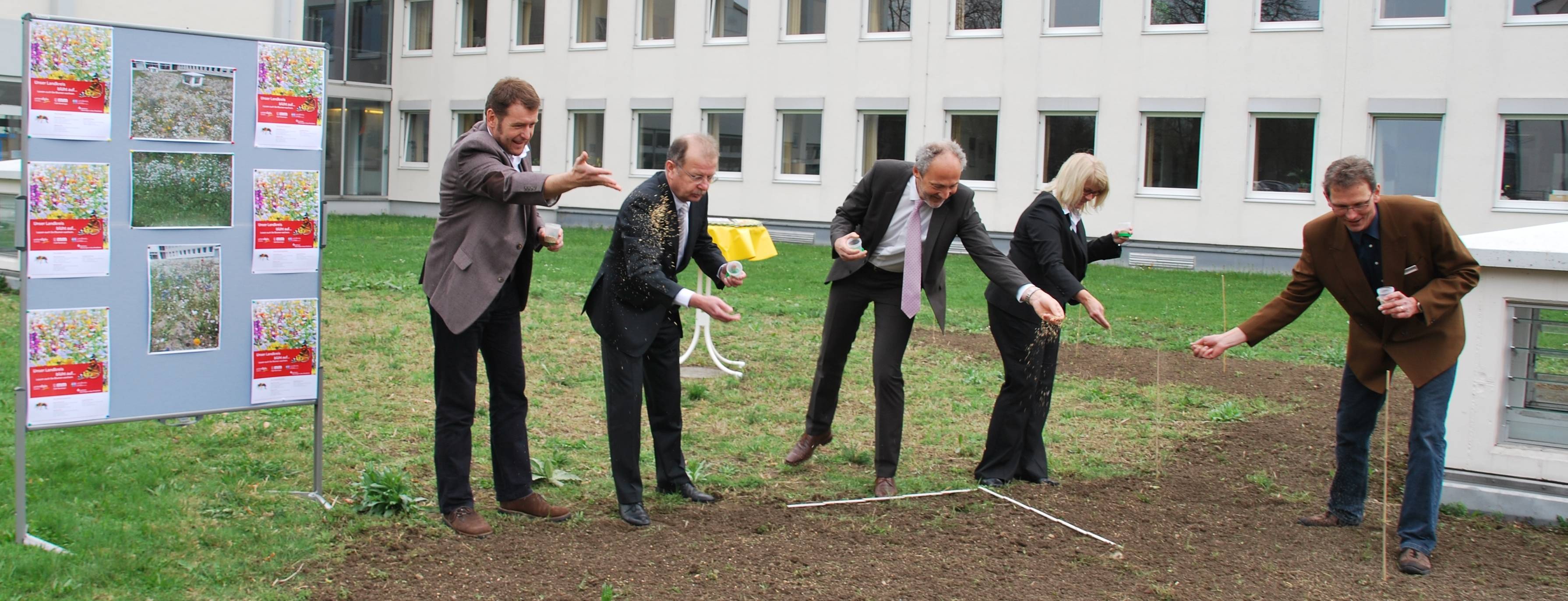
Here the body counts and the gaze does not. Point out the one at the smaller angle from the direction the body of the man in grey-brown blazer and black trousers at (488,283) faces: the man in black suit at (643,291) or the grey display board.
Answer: the man in black suit

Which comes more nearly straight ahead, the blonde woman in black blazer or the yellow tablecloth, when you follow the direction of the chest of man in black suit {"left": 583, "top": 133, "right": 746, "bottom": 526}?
the blonde woman in black blazer

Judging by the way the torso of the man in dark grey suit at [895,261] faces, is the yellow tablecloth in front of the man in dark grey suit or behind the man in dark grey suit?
behind

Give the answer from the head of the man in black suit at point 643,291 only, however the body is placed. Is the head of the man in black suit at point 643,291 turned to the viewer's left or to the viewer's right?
to the viewer's right

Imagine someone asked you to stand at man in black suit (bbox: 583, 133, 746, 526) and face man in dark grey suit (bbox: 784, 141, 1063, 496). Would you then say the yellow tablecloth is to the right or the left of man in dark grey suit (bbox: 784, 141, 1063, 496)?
left

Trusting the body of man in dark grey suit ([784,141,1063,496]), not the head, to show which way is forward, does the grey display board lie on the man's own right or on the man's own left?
on the man's own right

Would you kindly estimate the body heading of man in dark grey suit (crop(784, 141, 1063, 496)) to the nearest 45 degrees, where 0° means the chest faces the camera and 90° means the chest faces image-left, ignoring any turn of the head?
approximately 0°

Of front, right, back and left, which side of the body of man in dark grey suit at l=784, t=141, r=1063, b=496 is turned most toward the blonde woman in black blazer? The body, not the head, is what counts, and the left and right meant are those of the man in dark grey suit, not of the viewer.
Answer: left

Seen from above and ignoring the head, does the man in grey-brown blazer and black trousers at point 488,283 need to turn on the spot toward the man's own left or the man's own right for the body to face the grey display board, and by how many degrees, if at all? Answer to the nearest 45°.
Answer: approximately 135° to the man's own right
